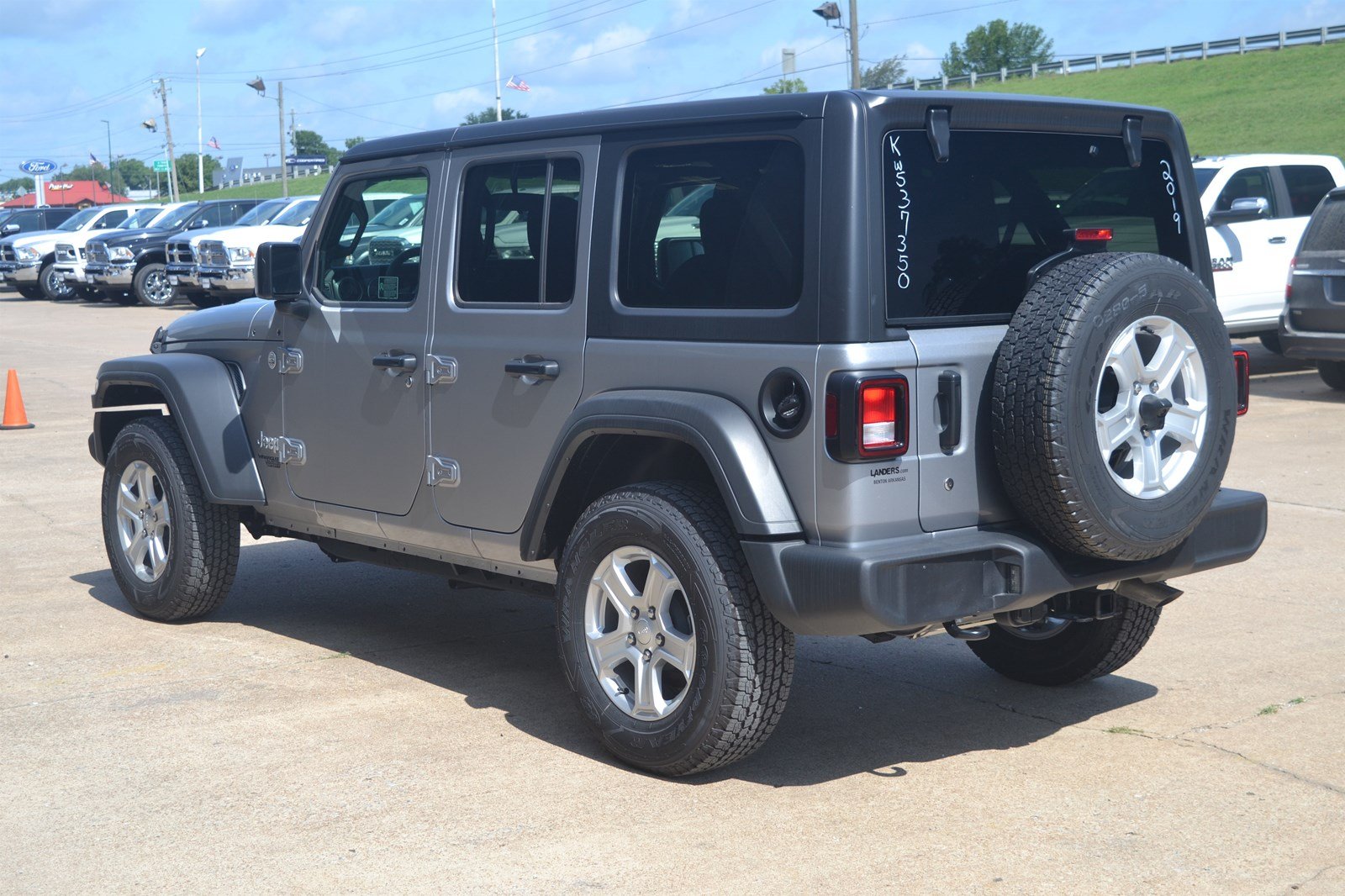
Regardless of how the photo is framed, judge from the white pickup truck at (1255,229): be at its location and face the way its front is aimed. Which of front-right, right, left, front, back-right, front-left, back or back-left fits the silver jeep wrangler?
front-left

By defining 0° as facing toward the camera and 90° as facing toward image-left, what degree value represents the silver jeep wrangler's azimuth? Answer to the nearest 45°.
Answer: approximately 135°

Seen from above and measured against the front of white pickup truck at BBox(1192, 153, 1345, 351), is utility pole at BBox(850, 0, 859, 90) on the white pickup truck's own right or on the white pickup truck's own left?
on the white pickup truck's own right

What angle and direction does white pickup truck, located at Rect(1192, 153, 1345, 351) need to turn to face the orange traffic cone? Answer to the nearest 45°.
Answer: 0° — it already faces it

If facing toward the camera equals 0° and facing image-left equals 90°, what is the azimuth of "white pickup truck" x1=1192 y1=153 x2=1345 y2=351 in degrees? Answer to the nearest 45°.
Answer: approximately 45°

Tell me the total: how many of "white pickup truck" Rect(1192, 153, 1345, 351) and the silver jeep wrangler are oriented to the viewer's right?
0

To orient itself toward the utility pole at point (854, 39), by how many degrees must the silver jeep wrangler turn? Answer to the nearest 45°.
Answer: approximately 45° to its right

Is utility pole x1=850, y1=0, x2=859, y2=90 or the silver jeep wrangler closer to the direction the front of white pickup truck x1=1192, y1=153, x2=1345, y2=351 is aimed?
the silver jeep wrangler

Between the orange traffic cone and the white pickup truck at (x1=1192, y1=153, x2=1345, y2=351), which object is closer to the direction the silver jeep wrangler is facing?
the orange traffic cone

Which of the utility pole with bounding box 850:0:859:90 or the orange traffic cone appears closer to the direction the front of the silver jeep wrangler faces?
the orange traffic cone

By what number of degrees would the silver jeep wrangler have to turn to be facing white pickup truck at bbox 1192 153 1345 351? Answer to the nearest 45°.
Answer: approximately 90° to its right

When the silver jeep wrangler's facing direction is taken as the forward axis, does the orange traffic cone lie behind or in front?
in front
